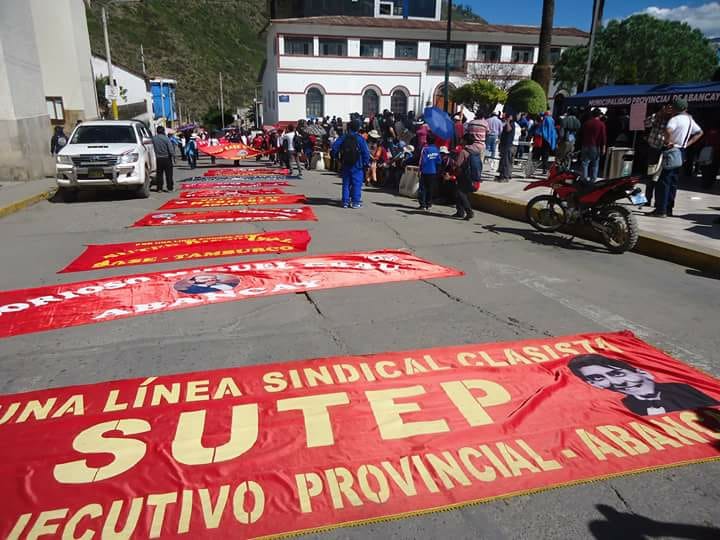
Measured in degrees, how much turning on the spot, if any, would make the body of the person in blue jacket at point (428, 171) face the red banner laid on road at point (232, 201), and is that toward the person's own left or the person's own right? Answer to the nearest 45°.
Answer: approximately 90° to the person's own left

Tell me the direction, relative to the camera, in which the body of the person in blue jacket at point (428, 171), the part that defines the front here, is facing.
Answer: away from the camera

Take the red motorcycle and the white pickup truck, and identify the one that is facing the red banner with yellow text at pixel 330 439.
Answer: the white pickup truck

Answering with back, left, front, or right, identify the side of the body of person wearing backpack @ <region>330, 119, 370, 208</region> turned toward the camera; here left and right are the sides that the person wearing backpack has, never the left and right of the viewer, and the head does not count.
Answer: back

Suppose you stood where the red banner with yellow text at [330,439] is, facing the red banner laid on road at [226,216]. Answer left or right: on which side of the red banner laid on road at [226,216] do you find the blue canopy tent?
right

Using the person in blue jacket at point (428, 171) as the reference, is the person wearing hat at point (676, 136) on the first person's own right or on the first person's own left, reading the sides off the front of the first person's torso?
on the first person's own right

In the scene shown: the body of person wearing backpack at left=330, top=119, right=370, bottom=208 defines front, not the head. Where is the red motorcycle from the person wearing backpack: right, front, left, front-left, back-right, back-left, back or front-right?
back-right
